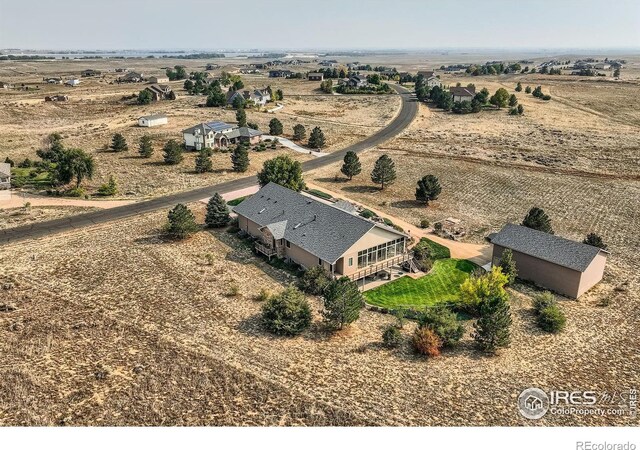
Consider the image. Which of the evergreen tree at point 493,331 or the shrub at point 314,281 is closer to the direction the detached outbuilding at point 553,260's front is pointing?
the shrub

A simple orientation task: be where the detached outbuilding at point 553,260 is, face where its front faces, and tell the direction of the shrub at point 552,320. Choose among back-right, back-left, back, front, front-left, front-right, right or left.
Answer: back-left

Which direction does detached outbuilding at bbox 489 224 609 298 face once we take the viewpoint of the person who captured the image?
facing away from the viewer and to the left of the viewer

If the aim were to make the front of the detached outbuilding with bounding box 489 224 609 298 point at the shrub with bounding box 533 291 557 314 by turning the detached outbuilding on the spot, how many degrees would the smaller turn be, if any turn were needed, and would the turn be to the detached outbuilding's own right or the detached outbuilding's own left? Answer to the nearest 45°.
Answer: approximately 135° to the detached outbuilding's own left
